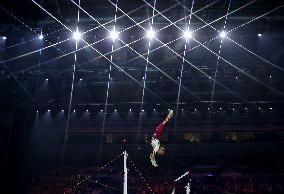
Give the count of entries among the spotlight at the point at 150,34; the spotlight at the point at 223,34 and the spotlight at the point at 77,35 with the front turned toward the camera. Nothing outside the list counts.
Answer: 3

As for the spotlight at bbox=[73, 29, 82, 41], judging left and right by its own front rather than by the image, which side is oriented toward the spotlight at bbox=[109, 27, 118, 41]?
left

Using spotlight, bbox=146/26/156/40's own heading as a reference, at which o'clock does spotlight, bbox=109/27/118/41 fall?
spotlight, bbox=109/27/118/41 is roughly at 3 o'clock from spotlight, bbox=146/26/156/40.

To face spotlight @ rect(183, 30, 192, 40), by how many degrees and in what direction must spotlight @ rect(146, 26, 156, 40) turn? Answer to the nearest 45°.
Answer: approximately 90° to its left

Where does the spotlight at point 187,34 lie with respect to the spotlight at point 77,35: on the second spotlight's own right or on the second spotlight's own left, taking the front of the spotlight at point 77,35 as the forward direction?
on the second spotlight's own left

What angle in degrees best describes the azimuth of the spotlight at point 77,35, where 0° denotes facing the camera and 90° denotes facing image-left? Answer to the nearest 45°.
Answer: approximately 0°

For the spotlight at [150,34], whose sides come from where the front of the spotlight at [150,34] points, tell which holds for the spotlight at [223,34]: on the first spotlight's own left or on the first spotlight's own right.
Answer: on the first spotlight's own left

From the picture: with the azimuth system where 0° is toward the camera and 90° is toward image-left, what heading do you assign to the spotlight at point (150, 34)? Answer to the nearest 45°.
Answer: approximately 0°

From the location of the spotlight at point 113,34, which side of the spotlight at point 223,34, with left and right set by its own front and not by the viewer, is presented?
right
